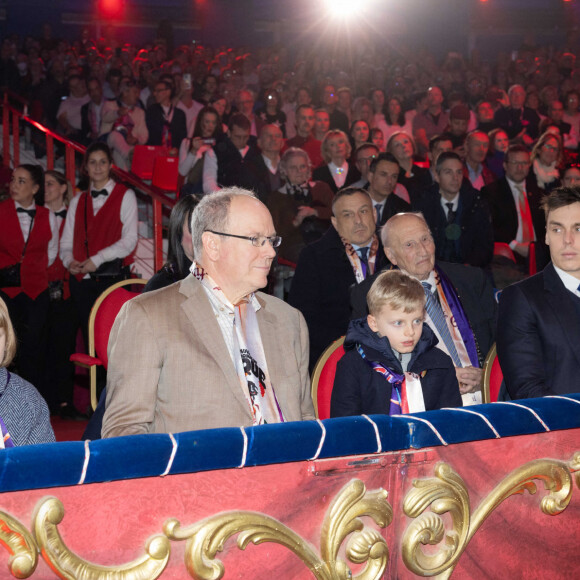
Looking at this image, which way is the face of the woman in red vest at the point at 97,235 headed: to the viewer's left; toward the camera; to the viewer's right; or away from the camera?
toward the camera

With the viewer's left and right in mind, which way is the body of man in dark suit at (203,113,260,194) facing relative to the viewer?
facing the viewer and to the right of the viewer

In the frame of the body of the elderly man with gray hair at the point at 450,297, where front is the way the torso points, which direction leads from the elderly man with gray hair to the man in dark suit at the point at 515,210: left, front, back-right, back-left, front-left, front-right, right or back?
back

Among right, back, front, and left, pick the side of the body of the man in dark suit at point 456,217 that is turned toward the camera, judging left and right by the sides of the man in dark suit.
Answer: front

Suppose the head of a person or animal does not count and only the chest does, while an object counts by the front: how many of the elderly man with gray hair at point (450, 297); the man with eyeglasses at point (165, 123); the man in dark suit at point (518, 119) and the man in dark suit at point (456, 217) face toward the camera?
4

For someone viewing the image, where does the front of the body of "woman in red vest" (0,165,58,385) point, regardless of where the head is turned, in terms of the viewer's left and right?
facing the viewer

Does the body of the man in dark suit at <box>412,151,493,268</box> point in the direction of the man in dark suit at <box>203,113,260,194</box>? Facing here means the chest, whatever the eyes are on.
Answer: no

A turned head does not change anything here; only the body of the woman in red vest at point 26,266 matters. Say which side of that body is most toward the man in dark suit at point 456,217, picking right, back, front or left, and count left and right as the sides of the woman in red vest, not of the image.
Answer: left

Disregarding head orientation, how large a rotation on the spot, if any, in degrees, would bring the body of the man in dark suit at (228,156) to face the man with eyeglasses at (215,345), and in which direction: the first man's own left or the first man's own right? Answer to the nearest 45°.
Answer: approximately 45° to the first man's own right

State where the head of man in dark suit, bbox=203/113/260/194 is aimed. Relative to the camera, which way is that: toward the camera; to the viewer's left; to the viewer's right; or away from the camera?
toward the camera

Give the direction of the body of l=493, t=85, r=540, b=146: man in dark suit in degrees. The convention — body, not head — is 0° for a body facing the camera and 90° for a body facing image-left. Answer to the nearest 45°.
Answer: approximately 0°

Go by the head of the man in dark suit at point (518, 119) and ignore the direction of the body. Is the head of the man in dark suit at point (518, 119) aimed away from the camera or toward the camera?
toward the camera

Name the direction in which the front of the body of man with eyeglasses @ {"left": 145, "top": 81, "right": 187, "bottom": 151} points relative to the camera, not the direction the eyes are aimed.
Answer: toward the camera

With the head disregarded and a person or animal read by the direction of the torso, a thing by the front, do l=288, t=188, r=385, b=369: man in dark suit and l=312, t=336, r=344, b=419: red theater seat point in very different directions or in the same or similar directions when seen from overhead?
same or similar directions

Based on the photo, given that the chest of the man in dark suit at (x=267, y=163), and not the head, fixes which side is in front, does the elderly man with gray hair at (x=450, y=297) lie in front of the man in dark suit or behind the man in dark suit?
in front

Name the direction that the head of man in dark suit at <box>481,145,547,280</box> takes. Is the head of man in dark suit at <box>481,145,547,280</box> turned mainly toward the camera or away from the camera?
toward the camera
